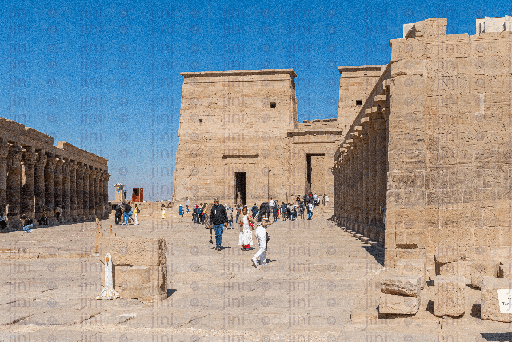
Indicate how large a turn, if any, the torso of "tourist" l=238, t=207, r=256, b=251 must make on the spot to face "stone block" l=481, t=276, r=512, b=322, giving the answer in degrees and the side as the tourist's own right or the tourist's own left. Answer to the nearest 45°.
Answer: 0° — they already face it

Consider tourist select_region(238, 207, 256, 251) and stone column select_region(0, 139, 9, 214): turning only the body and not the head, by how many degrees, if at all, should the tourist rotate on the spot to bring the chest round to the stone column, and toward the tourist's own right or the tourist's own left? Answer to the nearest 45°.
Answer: approximately 135° to the tourist's own right

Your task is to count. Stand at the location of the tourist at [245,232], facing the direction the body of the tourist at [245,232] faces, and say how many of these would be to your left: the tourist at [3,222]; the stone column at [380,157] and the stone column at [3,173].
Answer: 1

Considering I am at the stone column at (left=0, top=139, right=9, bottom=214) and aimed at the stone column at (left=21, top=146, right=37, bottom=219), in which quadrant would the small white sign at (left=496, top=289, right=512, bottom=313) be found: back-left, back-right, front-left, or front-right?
back-right

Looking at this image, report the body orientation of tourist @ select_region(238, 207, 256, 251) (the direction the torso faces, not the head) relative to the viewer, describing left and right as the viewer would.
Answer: facing the viewer
